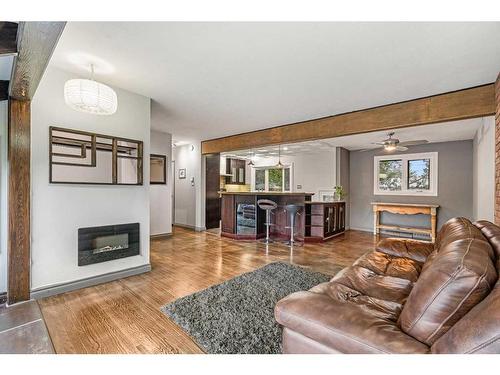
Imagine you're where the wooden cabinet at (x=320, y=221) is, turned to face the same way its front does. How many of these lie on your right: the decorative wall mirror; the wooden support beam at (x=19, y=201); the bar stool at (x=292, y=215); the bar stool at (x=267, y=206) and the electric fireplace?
5

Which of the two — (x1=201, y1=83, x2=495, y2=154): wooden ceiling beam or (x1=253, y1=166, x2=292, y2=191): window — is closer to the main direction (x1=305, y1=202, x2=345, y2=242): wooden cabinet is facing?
the wooden ceiling beam

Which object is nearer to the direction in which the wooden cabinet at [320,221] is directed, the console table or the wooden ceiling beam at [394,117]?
the wooden ceiling beam

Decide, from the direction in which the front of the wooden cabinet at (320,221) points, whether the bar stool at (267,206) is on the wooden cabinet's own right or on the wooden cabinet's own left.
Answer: on the wooden cabinet's own right

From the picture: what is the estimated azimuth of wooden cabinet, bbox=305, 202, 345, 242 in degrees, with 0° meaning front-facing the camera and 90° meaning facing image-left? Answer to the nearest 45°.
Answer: approximately 315°

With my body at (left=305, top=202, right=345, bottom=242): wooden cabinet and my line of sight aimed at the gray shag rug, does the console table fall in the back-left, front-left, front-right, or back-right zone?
back-left

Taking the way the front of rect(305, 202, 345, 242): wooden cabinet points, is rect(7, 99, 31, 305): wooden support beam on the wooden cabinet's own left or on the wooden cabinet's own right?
on the wooden cabinet's own right

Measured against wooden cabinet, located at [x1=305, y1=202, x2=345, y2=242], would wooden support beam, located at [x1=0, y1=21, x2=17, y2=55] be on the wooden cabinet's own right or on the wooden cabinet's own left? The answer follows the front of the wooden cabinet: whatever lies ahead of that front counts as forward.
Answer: on the wooden cabinet's own right

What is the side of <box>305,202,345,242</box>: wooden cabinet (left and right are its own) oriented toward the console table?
front

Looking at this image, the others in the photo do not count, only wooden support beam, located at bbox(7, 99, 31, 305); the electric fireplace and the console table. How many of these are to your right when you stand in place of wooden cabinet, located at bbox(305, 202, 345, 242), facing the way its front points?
2

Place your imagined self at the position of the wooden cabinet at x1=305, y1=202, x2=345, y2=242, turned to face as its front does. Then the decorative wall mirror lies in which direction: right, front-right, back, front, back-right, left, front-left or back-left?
right

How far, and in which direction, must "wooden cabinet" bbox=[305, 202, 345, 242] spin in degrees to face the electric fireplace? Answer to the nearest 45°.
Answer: approximately 90° to its right

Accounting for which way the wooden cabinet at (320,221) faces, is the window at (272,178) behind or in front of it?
behind

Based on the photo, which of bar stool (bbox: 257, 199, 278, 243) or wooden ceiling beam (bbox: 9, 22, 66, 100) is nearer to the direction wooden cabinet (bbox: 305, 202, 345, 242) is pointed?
the wooden ceiling beam
